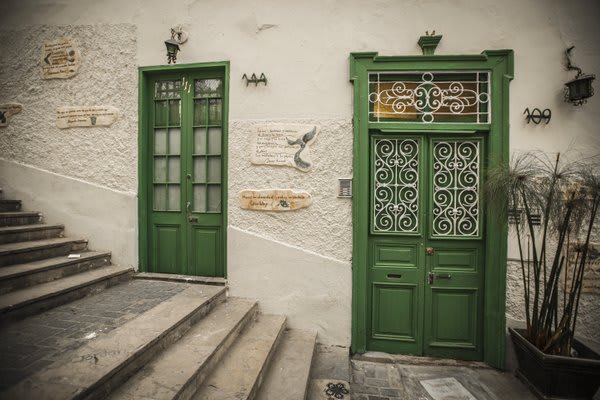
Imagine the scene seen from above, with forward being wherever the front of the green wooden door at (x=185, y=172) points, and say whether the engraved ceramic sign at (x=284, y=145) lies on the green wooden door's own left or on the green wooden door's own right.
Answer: on the green wooden door's own left

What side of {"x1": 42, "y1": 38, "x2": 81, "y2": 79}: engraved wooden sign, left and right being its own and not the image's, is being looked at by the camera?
front

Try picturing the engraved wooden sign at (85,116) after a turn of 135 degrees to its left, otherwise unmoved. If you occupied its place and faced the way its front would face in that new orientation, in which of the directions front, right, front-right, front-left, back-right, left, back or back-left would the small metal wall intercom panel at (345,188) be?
right

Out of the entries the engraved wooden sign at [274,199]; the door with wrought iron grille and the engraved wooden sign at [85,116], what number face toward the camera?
3

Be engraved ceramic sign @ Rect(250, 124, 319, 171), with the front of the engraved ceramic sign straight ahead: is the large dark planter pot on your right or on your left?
on your left

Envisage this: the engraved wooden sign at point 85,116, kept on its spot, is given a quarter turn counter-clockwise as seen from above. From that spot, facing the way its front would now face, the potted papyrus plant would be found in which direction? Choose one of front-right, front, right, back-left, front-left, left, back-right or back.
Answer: front-right

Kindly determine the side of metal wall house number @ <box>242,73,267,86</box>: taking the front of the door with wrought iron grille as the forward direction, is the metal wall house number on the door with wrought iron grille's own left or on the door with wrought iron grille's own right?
on the door with wrought iron grille's own right

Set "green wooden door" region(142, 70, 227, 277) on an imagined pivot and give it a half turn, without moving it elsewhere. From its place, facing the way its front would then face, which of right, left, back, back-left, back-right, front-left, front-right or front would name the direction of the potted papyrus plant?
back-right

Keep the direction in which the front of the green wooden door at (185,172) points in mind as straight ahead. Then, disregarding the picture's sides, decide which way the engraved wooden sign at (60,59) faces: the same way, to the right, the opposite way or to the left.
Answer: the same way

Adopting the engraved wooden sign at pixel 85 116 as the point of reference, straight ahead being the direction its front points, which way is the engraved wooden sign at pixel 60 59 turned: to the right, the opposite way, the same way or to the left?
the same way

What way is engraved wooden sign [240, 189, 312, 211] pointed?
toward the camera

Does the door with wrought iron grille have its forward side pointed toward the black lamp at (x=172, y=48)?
no

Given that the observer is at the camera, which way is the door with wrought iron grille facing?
facing the viewer

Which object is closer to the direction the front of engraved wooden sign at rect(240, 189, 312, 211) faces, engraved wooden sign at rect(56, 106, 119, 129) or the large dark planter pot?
the large dark planter pot

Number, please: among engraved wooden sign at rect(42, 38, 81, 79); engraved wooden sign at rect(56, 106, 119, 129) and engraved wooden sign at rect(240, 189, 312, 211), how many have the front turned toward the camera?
3
